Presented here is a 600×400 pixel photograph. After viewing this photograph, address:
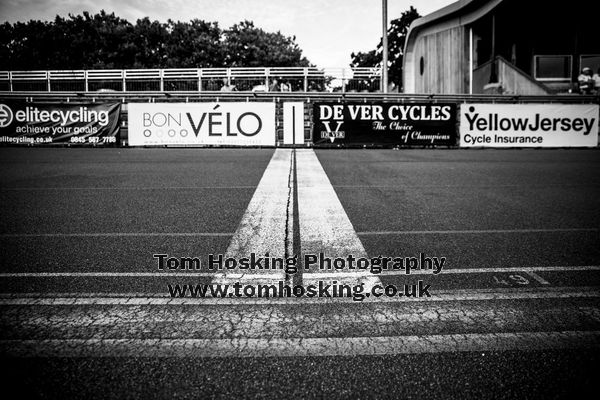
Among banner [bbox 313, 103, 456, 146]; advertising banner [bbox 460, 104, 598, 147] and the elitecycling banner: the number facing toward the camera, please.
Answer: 3

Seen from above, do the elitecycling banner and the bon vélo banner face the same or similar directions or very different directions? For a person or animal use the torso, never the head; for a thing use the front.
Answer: same or similar directions

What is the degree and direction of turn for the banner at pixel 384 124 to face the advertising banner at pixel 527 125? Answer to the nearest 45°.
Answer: approximately 90° to its left

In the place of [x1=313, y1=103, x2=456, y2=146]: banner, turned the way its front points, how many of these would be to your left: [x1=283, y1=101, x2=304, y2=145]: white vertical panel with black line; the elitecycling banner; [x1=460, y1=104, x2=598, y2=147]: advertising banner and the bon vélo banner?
1

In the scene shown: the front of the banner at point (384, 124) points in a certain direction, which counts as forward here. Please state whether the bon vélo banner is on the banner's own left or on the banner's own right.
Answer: on the banner's own right

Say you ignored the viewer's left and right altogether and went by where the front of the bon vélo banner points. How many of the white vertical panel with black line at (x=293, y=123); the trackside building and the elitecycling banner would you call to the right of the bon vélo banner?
1

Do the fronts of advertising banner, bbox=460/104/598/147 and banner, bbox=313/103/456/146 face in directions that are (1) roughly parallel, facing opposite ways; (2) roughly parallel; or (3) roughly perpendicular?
roughly parallel

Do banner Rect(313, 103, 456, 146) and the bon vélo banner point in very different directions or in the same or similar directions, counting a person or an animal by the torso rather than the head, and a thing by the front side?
same or similar directions

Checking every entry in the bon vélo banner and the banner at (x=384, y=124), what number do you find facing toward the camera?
2

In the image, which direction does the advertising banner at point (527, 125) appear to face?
toward the camera

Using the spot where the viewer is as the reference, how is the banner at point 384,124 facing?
facing the viewer

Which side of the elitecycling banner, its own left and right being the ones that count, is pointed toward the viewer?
front

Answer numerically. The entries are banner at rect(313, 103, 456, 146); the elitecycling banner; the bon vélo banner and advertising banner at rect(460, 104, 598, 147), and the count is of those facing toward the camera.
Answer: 4

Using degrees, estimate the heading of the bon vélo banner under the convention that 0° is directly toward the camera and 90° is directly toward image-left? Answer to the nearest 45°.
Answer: approximately 0°

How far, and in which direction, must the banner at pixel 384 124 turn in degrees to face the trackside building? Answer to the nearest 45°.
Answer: approximately 135° to its left

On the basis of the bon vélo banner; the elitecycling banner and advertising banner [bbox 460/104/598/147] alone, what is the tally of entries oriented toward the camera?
3

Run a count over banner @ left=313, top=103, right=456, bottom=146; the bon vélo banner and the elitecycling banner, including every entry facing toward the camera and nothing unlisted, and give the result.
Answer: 3

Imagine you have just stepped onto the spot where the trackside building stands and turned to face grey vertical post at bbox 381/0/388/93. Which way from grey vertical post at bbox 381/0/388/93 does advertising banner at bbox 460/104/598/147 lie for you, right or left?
left
